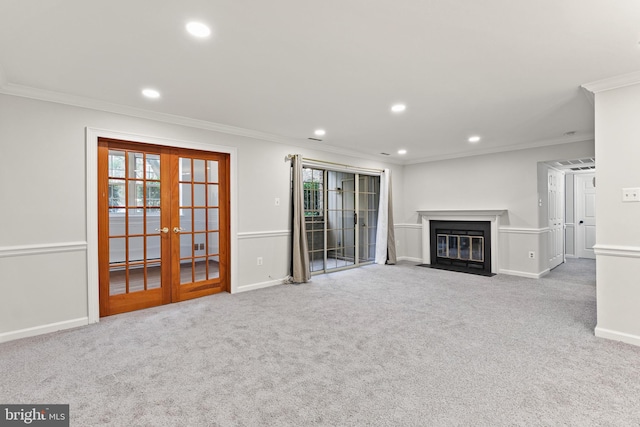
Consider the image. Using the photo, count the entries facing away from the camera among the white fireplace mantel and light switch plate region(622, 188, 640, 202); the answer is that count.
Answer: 0

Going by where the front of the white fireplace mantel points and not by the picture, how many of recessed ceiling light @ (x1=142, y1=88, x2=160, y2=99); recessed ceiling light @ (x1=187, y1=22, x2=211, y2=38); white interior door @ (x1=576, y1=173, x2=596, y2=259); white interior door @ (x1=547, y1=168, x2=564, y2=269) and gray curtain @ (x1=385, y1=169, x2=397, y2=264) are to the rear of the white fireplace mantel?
2

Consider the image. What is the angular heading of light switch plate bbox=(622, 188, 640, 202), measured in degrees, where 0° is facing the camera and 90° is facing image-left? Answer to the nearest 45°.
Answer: approximately 0°

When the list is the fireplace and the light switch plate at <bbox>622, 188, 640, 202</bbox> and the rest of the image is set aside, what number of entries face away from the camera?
0

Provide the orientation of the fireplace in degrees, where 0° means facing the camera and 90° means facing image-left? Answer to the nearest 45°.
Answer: approximately 45°
